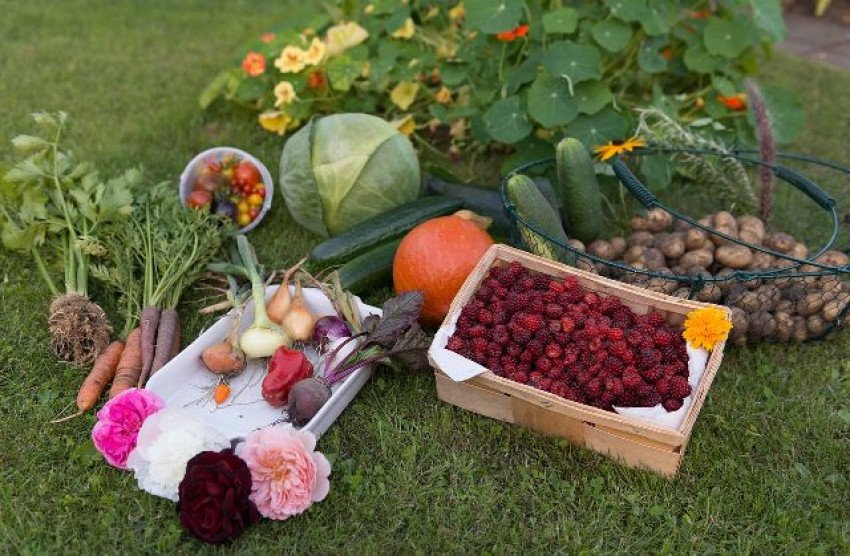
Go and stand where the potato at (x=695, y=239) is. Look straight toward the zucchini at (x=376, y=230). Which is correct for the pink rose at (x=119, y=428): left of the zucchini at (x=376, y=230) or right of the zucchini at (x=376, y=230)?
left

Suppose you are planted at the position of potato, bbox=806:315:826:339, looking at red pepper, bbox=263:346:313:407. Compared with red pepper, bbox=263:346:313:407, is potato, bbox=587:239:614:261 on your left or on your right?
right

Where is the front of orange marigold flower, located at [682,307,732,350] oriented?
toward the camera

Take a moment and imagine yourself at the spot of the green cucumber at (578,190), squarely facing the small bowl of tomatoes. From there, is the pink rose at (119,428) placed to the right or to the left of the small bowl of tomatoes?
left
